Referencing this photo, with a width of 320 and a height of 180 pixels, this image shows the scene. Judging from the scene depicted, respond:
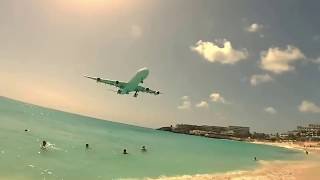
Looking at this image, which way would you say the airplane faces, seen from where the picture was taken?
facing the viewer and to the right of the viewer
